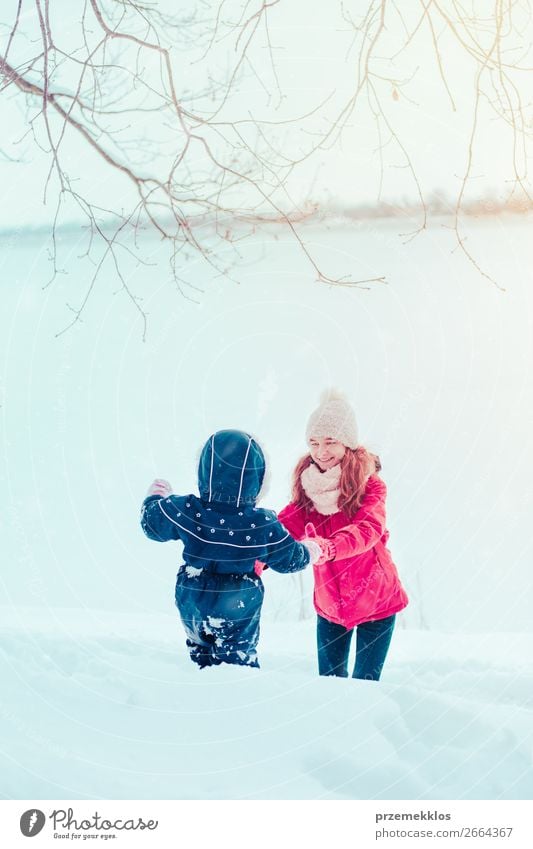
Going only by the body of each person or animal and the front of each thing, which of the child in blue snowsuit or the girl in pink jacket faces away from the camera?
the child in blue snowsuit

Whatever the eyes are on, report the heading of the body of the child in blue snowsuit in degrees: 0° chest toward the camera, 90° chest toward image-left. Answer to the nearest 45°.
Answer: approximately 180°

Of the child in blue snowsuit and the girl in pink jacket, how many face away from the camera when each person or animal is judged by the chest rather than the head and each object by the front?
1

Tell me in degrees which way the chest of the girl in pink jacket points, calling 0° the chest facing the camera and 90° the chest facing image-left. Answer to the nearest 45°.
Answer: approximately 45°

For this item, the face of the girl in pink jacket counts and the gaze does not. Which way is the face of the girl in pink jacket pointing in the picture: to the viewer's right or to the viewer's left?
to the viewer's left
